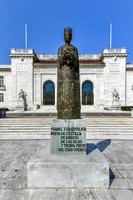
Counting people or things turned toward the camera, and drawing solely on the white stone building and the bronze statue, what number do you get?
2

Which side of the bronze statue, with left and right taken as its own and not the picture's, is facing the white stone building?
back

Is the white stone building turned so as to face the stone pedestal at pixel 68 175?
yes

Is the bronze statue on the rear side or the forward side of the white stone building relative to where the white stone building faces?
on the forward side

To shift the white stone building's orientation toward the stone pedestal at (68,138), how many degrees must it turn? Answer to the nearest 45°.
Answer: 0° — it already faces it

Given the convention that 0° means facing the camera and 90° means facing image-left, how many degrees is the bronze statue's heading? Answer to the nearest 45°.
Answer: approximately 0°
